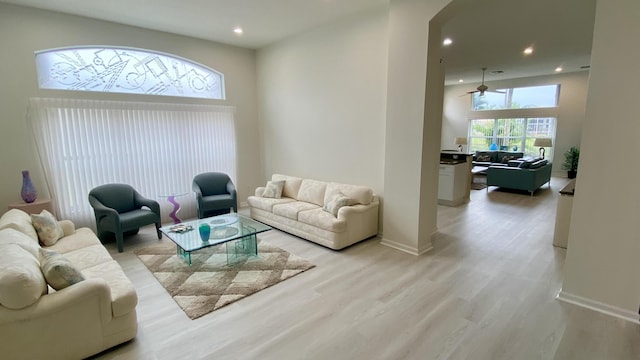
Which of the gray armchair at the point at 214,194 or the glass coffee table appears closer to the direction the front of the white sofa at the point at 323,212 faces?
the glass coffee table

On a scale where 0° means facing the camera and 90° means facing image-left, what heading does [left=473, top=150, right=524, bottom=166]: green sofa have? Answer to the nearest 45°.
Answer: approximately 0°

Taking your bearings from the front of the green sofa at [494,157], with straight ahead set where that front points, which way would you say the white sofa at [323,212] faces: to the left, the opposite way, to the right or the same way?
the same way

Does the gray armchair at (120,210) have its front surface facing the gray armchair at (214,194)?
no

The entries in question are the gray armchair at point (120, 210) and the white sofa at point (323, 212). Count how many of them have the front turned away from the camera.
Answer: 0

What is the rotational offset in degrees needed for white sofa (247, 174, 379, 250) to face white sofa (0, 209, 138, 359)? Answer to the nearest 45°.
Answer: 0° — it already faces it

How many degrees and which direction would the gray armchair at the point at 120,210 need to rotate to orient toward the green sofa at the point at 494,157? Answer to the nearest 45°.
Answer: approximately 45° to its left

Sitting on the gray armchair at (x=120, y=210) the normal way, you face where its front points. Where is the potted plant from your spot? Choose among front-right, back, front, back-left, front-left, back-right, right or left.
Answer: front-left

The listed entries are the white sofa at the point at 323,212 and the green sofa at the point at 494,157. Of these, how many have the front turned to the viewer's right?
0

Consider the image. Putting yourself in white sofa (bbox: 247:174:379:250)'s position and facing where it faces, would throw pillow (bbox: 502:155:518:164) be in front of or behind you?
behind

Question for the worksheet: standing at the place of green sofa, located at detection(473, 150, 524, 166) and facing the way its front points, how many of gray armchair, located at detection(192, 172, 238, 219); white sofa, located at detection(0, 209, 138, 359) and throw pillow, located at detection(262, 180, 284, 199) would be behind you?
0

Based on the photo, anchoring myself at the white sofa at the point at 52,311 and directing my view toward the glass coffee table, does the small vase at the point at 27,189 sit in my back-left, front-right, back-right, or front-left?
front-left

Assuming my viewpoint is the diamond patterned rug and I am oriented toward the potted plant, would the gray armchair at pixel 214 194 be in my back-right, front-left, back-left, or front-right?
front-left

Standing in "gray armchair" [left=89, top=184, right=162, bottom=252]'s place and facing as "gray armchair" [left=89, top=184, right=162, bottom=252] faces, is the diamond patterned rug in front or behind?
in front

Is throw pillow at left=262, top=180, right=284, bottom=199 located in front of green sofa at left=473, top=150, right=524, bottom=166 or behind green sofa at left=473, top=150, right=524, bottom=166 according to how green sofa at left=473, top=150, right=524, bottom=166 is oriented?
in front

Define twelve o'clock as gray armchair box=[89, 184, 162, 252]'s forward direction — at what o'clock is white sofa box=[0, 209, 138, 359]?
The white sofa is roughly at 2 o'clock from the gray armchair.

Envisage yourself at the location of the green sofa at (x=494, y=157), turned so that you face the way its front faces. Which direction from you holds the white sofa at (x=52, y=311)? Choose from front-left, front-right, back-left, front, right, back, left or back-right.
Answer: front

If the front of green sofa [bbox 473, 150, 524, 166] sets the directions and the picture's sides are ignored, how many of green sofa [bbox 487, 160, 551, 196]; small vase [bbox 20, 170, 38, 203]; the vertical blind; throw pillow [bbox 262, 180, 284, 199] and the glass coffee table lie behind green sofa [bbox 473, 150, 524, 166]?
0

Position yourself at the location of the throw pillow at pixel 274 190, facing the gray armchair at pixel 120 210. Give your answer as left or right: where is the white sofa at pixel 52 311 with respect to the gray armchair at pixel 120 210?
left

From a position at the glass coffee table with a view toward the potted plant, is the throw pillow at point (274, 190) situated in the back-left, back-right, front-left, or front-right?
front-left

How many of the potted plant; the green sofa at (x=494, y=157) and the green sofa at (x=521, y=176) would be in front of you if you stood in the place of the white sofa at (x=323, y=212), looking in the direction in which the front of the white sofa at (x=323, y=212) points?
0

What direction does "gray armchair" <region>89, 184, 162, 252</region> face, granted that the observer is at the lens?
facing the viewer and to the right of the viewer
